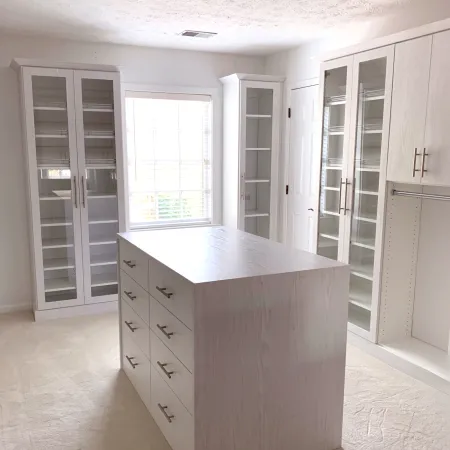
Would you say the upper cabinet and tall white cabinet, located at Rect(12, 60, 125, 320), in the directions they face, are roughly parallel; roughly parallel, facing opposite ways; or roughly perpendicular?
roughly perpendicular

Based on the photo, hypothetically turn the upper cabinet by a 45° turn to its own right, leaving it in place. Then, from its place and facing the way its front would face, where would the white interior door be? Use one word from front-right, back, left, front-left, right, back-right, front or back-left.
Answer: front-right

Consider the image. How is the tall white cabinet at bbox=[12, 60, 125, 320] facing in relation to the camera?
toward the camera

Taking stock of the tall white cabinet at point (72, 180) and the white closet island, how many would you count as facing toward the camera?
1

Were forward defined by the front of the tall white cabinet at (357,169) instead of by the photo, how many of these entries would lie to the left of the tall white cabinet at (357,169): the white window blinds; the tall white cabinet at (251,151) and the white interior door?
0

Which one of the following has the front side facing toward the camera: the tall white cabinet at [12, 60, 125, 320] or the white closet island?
the tall white cabinet

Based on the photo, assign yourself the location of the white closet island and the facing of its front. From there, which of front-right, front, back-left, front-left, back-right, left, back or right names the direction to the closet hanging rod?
back-right

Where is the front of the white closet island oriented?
to the viewer's left

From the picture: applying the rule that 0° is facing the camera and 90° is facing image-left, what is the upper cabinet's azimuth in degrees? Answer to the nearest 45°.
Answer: approximately 45°

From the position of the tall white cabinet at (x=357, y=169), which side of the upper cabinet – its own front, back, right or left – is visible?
right

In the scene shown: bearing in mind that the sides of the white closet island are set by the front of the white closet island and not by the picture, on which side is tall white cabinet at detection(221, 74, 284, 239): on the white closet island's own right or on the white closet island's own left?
on the white closet island's own right

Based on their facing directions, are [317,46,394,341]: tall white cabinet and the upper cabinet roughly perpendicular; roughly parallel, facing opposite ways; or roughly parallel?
roughly parallel

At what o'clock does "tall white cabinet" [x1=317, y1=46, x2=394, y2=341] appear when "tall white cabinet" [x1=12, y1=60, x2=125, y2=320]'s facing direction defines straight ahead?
"tall white cabinet" [x1=317, y1=46, x2=394, y2=341] is roughly at 10 o'clock from "tall white cabinet" [x1=12, y1=60, x2=125, y2=320].

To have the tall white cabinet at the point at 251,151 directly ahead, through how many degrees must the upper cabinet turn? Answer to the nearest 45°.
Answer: approximately 90° to its right

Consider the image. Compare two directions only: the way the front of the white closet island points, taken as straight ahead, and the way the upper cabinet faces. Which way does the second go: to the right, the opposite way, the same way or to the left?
the same way

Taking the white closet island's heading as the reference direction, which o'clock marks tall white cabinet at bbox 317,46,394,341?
The tall white cabinet is roughly at 4 o'clock from the white closet island.

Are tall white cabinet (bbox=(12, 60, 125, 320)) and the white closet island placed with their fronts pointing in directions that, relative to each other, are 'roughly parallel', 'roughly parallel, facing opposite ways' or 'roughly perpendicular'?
roughly perpendicular
